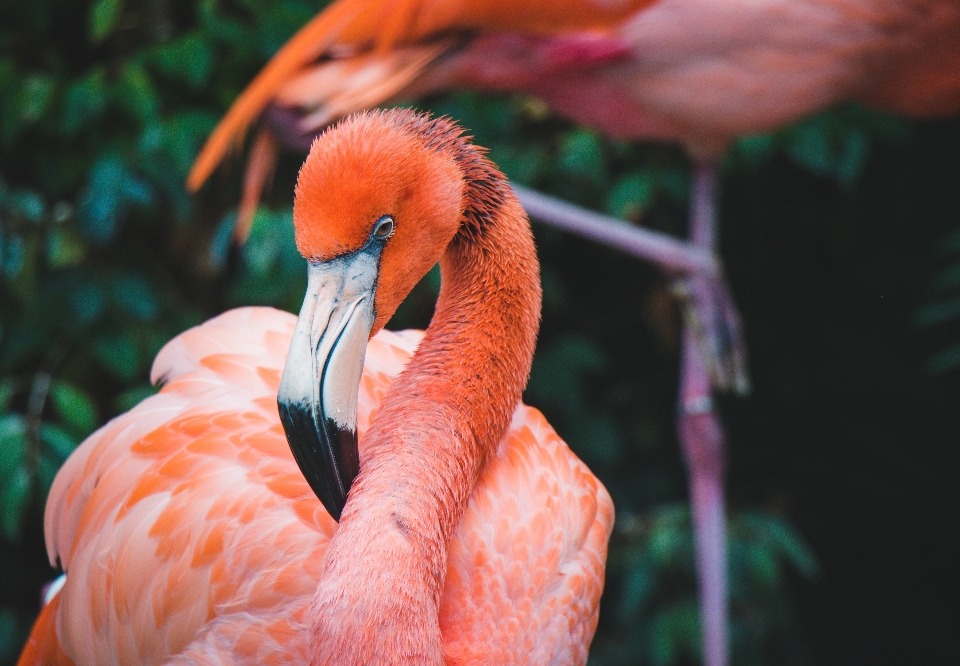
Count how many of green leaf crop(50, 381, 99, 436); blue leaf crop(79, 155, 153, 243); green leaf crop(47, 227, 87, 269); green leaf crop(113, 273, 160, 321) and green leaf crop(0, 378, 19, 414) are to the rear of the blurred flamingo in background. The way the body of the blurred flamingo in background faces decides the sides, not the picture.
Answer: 5

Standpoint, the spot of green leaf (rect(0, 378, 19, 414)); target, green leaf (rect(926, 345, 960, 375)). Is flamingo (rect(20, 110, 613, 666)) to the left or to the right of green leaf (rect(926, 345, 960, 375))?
right

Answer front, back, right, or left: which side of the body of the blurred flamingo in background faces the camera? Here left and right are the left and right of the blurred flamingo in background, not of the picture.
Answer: right

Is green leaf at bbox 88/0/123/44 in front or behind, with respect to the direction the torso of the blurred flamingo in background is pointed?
behind

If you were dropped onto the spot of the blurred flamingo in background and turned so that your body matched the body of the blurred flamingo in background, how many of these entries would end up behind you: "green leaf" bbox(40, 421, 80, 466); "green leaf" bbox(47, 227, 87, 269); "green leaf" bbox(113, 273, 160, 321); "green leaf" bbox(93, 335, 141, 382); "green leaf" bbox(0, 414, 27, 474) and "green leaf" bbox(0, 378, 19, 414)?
6

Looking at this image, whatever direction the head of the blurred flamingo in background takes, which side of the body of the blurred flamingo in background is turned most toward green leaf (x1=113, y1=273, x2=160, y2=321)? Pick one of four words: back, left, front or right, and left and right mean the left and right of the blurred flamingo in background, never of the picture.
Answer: back

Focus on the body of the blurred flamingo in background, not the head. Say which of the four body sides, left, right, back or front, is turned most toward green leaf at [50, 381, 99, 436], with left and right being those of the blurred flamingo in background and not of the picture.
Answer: back

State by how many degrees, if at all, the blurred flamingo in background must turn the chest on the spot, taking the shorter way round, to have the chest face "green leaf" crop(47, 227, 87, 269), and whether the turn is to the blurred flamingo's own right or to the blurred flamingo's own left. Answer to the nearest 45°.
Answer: approximately 180°

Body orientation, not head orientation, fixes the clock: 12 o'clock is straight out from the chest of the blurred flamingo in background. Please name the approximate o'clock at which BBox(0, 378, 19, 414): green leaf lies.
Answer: The green leaf is roughly at 6 o'clock from the blurred flamingo in background.

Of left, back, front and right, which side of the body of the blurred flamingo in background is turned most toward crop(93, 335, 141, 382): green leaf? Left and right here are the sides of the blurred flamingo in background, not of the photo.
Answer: back

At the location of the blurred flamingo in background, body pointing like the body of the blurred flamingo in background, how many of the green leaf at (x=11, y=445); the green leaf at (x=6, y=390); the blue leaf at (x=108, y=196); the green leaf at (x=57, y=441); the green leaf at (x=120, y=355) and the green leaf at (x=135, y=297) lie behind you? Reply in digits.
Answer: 6
